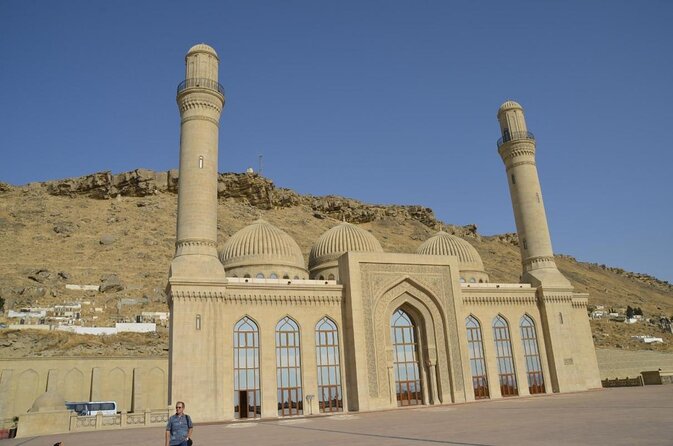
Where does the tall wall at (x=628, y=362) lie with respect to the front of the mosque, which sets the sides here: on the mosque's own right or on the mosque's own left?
on the mosque's own left

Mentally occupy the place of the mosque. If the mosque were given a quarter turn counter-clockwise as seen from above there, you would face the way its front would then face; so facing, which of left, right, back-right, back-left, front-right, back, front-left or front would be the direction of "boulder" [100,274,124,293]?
left

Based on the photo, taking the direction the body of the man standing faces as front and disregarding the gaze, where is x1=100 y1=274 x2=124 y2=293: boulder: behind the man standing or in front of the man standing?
behind

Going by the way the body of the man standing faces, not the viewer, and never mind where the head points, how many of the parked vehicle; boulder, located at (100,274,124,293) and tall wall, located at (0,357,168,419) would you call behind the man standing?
3

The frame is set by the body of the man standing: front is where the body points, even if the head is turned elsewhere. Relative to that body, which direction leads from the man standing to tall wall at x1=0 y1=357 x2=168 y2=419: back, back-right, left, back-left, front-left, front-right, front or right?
back

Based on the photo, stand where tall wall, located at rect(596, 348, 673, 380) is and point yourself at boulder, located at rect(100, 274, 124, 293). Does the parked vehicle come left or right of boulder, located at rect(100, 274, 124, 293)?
left

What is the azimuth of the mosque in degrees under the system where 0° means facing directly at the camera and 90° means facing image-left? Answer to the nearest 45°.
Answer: approximately 315°

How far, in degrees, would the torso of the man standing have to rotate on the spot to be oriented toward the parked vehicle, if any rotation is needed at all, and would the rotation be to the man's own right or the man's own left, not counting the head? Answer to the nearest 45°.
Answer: approximately 180°

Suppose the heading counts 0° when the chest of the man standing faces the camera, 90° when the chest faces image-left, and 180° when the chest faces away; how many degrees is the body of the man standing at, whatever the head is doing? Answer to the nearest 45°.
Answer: approximately 0°

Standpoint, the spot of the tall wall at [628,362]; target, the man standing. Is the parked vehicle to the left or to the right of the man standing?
right

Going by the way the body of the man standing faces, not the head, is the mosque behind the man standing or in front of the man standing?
behind
